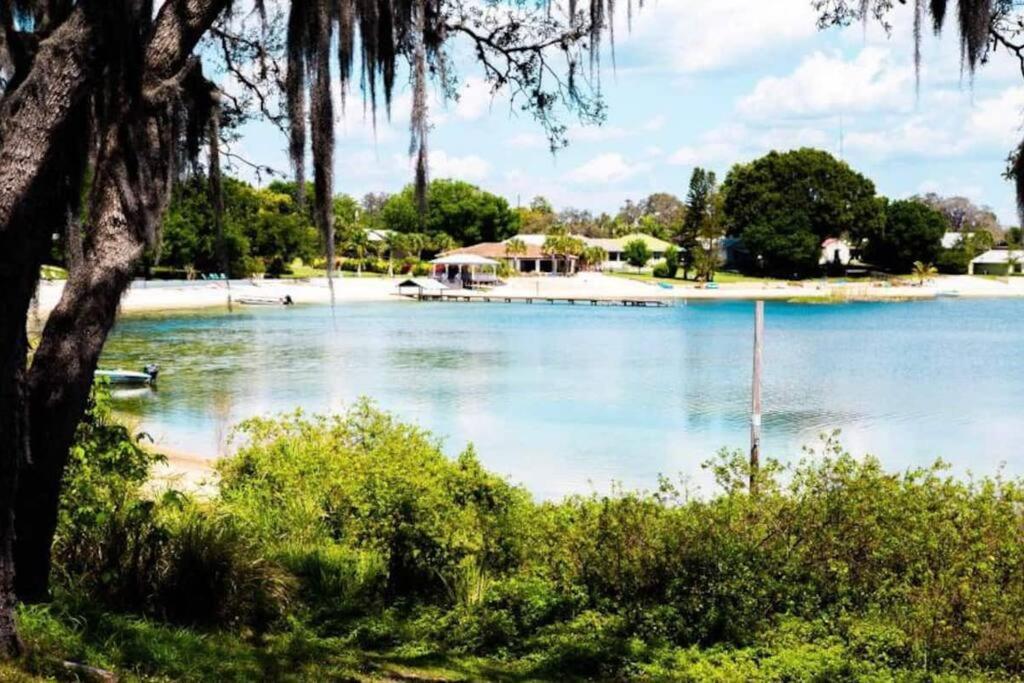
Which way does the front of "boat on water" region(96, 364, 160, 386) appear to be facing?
to the viewer's left

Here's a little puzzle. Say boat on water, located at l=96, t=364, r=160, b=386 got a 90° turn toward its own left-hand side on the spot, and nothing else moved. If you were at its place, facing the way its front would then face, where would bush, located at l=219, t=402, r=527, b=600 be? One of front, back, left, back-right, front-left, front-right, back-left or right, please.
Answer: front

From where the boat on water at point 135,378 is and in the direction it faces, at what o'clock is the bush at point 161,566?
The bush is roughly at 9 o'clock from the boat on water.
